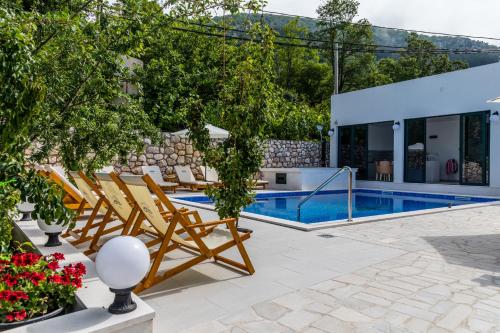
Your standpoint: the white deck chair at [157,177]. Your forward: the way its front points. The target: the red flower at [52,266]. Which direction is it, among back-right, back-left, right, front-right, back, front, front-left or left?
front-right

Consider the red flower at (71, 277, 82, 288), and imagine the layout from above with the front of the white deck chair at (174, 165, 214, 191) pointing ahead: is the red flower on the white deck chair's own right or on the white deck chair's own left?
on the white deck chair's own right

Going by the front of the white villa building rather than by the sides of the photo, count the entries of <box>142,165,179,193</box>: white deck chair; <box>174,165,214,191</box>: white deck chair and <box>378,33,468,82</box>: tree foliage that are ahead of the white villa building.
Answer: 2

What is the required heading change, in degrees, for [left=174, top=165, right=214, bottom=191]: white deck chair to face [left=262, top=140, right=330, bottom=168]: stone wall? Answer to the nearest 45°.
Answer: approximately 90° to its left
